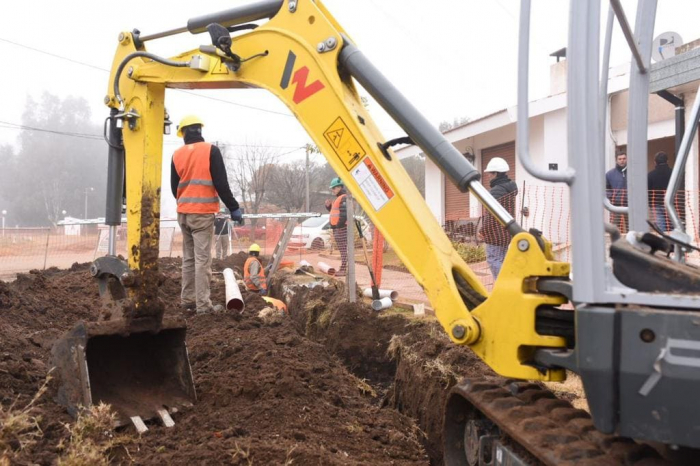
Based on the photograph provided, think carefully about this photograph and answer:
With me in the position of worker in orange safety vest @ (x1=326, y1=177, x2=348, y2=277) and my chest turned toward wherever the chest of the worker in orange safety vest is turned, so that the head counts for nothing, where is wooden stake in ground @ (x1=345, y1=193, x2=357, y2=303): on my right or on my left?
on my left

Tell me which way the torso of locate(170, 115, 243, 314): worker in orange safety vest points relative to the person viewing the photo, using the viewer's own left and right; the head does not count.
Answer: facing away from the viewer and to the right of the viewer

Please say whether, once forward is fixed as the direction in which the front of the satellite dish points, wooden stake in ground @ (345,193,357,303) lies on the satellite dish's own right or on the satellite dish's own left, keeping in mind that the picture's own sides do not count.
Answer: on the satellite dish's own right

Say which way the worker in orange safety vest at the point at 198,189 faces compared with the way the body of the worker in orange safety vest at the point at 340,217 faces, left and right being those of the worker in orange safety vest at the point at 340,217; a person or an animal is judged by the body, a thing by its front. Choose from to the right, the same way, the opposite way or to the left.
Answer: the opposite way

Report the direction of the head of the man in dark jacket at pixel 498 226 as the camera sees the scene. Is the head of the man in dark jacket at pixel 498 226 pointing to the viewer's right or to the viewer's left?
to the viewer's left

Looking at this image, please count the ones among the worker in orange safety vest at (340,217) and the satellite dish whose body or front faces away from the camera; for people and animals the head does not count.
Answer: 0

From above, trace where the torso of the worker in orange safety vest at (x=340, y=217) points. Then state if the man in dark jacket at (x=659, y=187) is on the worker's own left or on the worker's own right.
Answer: on the worker's own left

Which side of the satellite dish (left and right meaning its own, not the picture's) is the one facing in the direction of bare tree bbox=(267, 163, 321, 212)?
right

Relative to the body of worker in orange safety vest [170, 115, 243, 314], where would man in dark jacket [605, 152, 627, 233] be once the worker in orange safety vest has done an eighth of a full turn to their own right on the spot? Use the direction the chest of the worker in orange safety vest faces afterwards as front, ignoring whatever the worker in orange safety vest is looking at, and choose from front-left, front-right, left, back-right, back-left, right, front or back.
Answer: front-right

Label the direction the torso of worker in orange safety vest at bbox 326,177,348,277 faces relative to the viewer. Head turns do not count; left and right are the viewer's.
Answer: facing the viewer and to the left of the viewer

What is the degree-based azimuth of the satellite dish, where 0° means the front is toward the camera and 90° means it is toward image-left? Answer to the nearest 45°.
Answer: approximately 45°
